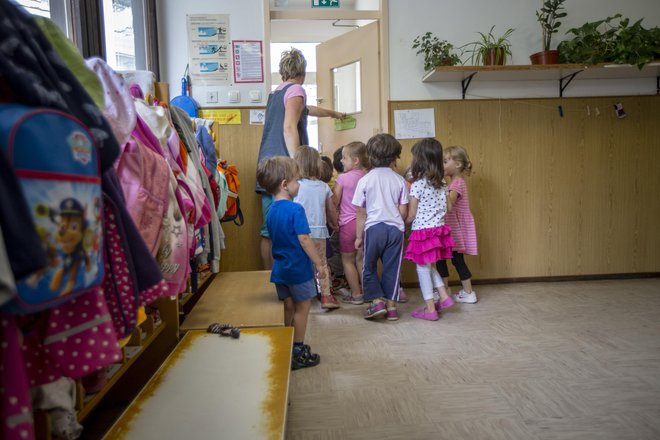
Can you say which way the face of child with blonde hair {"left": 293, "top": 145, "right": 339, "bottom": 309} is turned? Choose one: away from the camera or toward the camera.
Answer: away from the camera

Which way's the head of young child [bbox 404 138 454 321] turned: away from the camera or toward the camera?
away from the camera

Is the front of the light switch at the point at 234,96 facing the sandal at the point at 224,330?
yes

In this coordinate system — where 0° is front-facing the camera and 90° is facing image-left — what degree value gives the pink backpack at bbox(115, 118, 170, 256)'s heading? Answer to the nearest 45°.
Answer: approximately 315°

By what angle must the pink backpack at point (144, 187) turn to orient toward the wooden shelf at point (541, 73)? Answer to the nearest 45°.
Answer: approximately 90° to its left

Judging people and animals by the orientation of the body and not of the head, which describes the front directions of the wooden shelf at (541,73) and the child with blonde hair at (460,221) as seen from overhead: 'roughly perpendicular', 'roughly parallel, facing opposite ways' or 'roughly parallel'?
roughly perpendicular

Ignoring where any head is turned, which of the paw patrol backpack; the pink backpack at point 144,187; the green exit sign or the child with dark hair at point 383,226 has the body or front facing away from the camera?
the child with dark hair

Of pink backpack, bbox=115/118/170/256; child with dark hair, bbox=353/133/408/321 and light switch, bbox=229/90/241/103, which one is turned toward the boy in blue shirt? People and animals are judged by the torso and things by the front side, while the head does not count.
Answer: the light switch

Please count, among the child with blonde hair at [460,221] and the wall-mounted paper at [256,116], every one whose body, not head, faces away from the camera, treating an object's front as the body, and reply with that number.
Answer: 0

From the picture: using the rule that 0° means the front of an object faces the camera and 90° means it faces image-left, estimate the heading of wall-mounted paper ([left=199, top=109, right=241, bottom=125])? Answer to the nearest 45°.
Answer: approximately 0°

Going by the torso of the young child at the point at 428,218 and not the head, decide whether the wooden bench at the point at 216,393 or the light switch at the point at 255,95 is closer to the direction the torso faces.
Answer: the light switch
